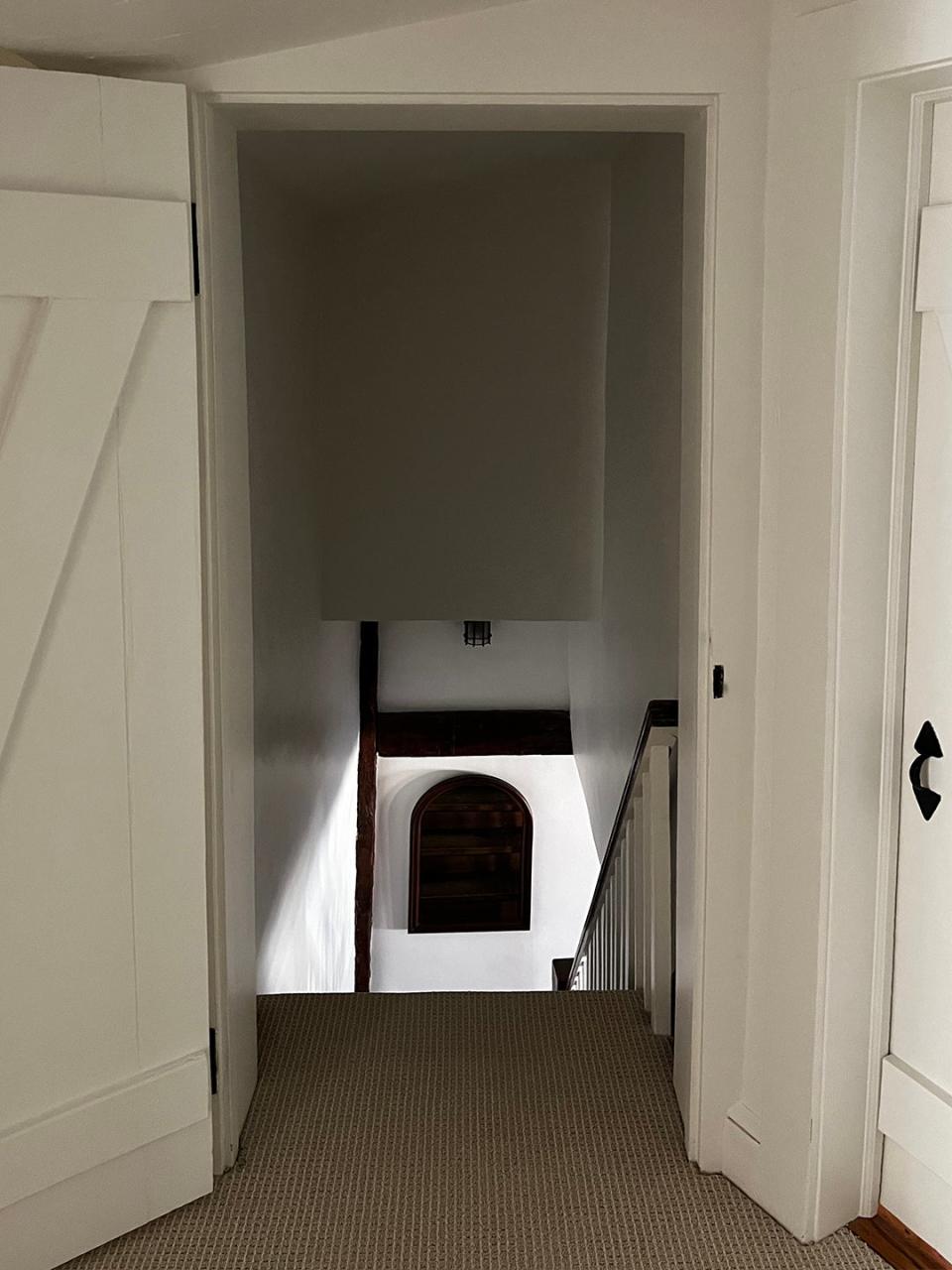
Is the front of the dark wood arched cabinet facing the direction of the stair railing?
yes

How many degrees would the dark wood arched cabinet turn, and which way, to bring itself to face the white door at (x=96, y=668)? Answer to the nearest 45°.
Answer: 0° — it already faces it

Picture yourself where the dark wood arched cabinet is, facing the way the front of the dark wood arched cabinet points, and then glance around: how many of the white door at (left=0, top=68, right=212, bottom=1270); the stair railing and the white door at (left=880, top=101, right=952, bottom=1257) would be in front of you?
3

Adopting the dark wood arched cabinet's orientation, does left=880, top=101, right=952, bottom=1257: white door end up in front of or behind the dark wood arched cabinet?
in front

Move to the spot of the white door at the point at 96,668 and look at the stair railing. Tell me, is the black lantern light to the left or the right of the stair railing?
left

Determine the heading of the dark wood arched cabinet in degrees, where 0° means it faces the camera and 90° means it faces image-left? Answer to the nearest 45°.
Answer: approximately 0°
